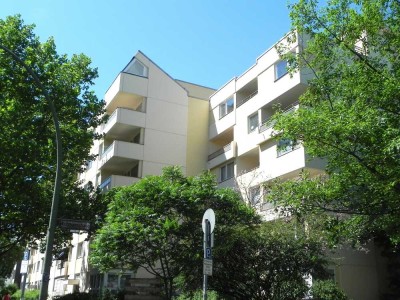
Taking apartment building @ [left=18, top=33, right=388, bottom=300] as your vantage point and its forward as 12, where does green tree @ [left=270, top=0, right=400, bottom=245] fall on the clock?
The green tree is roughly at 10 o'clock from the apartment building.

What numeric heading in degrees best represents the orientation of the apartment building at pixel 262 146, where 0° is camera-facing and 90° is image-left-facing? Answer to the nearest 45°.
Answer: approximately 45°

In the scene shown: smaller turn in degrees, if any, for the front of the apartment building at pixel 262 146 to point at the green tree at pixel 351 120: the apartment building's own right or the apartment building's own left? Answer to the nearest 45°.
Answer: approximately 45° to the apartment building's own left

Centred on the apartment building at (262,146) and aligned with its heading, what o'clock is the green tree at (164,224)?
The green tree is roughly at 11 o'clock from the apartment building.
